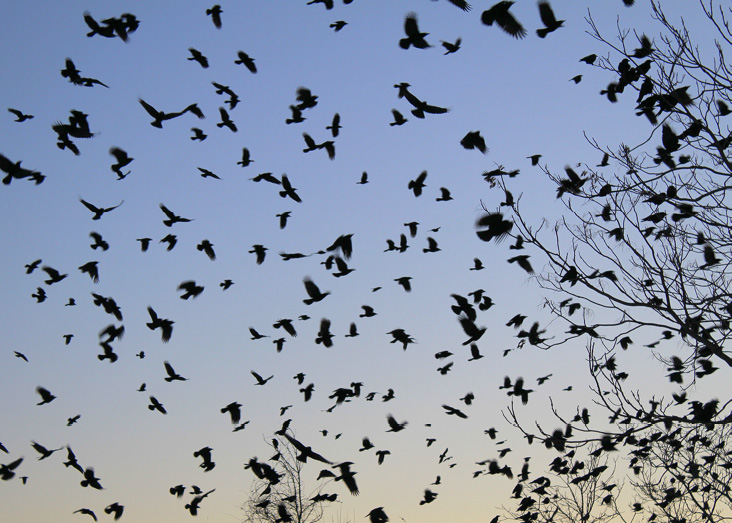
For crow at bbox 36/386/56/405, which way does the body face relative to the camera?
to the viewer's right

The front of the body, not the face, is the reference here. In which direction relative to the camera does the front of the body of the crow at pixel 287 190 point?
to the viewer's right

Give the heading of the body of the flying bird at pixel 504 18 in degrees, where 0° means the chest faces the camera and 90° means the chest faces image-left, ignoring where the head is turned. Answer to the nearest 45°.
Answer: approximately 270°
